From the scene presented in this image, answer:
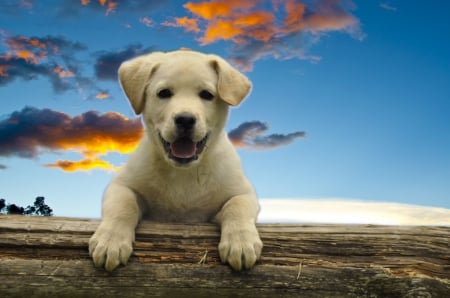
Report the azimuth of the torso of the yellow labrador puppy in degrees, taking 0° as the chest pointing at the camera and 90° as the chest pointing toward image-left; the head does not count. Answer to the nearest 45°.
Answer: approximately 0°
